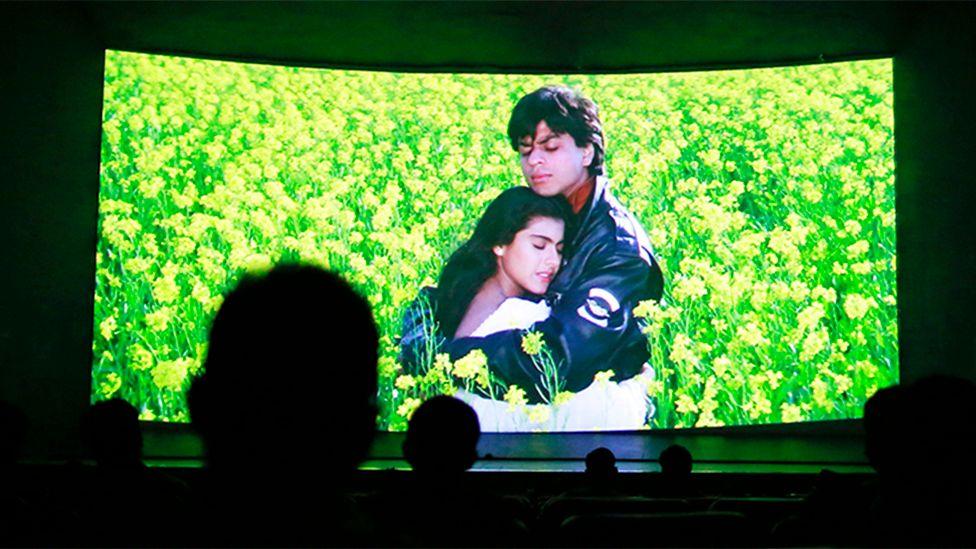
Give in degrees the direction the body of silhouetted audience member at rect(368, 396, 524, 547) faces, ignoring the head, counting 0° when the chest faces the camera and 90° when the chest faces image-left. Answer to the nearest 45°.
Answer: approximately 180°

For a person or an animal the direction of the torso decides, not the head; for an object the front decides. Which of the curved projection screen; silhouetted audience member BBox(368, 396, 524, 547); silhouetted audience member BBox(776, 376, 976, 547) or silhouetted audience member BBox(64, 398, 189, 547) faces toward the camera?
the curved projection screen

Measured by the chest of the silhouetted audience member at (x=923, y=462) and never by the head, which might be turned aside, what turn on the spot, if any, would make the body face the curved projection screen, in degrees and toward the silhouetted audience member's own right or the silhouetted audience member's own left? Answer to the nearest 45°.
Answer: approximately 45° to the silhouetted audience member's own left

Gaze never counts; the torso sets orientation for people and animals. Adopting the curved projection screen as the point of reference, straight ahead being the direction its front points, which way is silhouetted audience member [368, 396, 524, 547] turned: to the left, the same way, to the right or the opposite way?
the opposite way

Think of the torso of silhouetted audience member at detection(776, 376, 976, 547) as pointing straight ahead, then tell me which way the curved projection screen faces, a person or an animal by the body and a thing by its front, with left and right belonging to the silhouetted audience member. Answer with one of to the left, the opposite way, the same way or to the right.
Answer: the opposite way

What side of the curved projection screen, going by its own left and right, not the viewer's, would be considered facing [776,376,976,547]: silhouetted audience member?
front

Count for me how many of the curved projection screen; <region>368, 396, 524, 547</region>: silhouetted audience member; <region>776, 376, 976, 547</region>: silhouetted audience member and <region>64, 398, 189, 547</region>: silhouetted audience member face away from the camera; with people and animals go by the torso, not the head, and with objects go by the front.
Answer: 3

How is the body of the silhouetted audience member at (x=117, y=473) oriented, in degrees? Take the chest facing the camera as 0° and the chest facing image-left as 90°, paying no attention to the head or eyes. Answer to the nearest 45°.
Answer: approximately 180°

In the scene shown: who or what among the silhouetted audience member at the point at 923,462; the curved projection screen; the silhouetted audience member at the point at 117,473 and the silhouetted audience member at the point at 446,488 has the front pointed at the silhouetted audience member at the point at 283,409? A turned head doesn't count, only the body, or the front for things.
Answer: the curved projection screen

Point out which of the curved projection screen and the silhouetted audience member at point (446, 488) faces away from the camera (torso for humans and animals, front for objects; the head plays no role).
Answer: the silhouetted audience member

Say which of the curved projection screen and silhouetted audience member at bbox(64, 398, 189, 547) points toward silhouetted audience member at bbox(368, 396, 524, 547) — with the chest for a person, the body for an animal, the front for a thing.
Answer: the curved projection screen

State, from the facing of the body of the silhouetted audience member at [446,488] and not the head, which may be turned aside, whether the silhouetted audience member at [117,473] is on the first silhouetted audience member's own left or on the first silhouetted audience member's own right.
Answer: on the first silhouetted audience member's own left

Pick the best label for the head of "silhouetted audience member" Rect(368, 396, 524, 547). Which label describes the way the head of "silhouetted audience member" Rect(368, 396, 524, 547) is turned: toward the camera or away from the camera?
away from the camera

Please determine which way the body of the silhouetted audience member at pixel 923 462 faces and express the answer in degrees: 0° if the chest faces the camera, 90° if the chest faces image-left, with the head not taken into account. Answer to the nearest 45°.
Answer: approximately 180°

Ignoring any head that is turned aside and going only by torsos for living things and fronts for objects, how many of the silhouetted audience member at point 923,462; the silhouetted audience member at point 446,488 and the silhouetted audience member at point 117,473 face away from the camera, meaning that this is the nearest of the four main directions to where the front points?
3

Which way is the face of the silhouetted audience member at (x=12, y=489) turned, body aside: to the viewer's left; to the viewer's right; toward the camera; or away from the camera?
away from the camera

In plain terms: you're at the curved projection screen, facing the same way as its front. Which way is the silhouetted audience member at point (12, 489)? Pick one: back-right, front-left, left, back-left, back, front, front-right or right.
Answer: front
